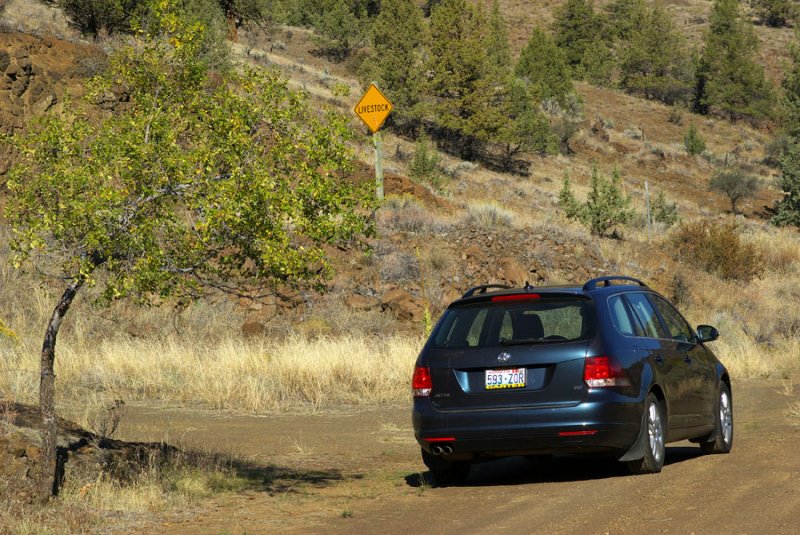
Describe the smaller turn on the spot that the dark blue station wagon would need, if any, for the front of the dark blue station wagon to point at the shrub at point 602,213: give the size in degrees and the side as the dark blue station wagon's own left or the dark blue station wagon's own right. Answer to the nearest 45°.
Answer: approximately 45° to the dark blue station wagon's own left

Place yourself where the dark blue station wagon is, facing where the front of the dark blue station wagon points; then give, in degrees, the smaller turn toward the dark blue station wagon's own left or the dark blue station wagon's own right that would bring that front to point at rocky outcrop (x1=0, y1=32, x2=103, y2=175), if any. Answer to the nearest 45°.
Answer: approximately 90° to the dark blue station wagon's own left

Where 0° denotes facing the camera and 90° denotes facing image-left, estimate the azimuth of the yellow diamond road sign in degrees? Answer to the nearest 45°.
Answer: approximately 45°

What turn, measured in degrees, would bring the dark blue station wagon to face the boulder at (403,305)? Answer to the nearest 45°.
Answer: approximately 45° to its left

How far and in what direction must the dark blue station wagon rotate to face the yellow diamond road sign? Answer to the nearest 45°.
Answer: approximately 45° to its left

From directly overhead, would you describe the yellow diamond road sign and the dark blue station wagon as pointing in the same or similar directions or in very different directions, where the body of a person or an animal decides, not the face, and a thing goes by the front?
very different directions

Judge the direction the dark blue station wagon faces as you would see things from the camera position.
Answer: facing away from the viewer and to the right of the viewer

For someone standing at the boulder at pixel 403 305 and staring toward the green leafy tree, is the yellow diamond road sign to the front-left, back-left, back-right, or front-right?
back-right

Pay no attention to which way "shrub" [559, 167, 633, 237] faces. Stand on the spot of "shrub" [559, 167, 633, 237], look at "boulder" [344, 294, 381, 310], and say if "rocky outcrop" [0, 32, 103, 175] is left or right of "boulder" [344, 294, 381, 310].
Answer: right

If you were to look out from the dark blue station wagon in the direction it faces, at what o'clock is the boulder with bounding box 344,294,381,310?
The boulder is roughly at 10 o'clock from the dark blue station wagon.
